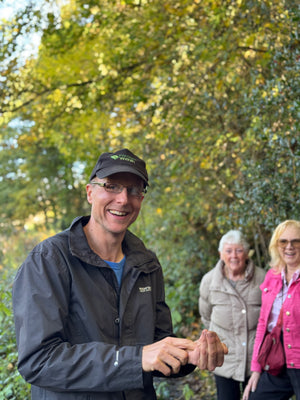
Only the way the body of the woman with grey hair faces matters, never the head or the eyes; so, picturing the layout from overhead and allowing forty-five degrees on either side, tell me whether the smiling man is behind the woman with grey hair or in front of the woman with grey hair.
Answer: in front

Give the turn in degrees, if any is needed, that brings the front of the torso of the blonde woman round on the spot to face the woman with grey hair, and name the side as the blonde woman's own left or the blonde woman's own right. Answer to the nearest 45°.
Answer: approximately 135° to the blonde woman's own right

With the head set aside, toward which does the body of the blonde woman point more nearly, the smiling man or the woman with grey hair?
the smiling man

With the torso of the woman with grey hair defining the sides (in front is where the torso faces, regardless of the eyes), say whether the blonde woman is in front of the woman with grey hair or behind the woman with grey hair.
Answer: in front

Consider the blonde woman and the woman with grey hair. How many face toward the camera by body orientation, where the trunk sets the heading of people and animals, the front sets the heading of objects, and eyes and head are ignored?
2

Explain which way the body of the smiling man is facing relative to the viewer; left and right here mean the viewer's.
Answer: facing the viewer and to the right of the viewer

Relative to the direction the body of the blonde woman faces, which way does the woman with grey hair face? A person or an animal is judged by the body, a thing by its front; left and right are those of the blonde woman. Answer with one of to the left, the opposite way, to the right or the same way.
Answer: the same way

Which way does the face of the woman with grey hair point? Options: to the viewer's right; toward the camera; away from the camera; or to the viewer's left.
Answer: toward the camera

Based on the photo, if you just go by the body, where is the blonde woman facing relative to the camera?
toward the camera

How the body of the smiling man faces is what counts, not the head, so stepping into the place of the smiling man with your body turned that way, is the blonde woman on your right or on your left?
on your left

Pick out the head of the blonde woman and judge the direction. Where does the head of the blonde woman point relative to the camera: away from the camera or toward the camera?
toward the camera

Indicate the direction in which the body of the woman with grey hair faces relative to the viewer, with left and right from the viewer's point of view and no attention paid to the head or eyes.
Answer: facing the viewer
